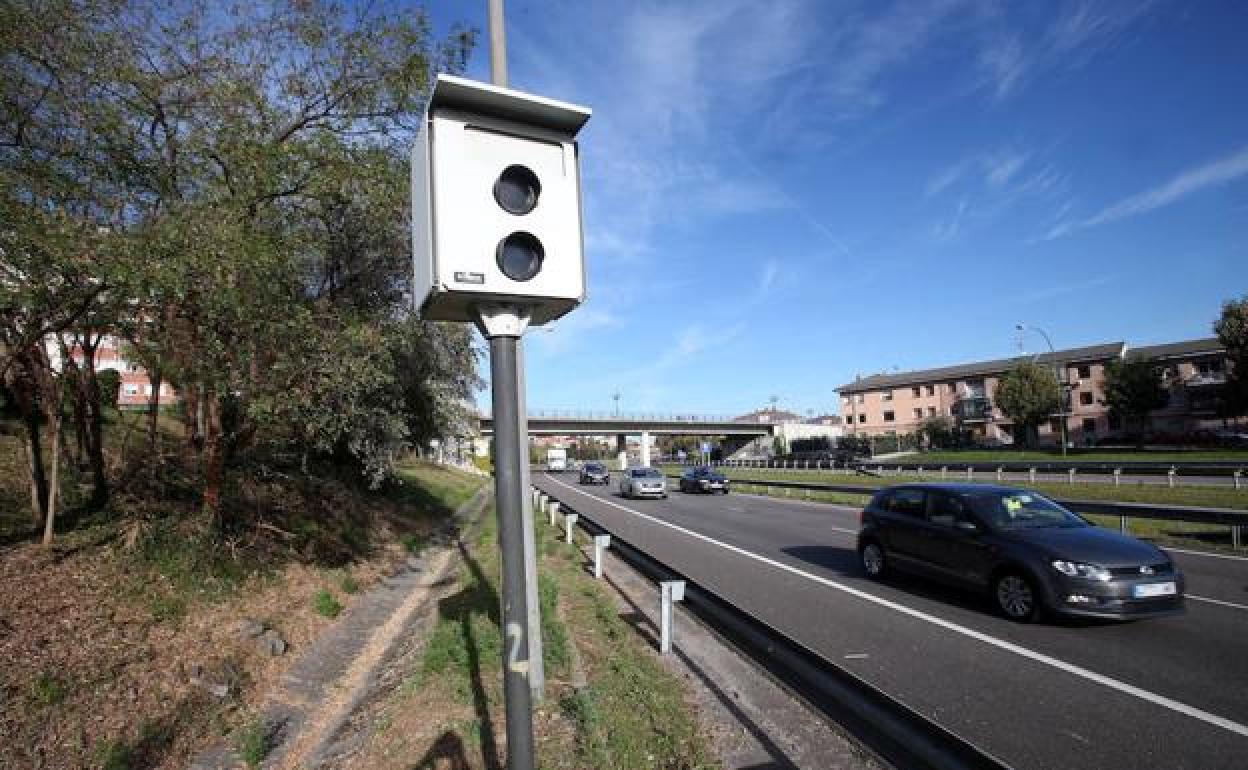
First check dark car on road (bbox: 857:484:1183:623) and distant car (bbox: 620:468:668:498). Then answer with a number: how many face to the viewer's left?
0

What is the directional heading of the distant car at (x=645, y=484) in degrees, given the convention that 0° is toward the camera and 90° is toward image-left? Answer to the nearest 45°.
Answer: approximately 315°

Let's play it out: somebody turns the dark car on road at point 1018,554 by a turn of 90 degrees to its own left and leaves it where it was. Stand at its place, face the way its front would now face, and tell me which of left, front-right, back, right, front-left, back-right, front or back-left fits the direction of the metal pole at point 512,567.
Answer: back-right

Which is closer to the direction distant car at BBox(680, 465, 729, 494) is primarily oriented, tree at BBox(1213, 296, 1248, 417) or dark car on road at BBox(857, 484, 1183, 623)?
the dark car on road

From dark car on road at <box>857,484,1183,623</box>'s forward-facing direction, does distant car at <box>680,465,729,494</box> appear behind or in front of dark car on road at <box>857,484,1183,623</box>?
behind

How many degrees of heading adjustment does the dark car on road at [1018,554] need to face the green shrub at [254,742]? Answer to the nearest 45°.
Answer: approximately 90° to its right

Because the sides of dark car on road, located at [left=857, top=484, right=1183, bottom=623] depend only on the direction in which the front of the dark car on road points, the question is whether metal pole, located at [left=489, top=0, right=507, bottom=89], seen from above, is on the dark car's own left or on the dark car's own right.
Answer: on the dark car's own right

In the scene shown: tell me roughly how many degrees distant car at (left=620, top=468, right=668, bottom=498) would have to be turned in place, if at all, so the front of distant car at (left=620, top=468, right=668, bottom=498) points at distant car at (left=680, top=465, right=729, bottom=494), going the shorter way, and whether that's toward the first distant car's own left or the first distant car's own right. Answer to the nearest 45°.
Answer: approximately 90° to the first distant car's own left

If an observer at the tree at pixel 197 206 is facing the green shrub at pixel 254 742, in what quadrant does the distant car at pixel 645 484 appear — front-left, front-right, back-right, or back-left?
back-left

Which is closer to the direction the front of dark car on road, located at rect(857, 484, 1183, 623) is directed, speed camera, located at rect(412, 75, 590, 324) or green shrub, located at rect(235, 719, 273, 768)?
the speed camera

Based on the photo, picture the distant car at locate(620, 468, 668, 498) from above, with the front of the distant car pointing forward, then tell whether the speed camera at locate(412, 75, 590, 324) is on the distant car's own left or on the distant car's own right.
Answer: on the distant car's own right

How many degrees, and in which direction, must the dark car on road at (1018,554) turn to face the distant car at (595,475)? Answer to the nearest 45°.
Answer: approximately 180°

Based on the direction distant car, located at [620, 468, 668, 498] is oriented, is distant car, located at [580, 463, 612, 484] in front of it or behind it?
behind

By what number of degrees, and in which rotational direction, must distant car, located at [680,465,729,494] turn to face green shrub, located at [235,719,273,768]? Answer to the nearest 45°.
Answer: approximately 45° to its right

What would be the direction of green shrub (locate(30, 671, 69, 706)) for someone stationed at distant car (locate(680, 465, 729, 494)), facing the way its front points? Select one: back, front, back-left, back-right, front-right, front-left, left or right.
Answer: front-right
